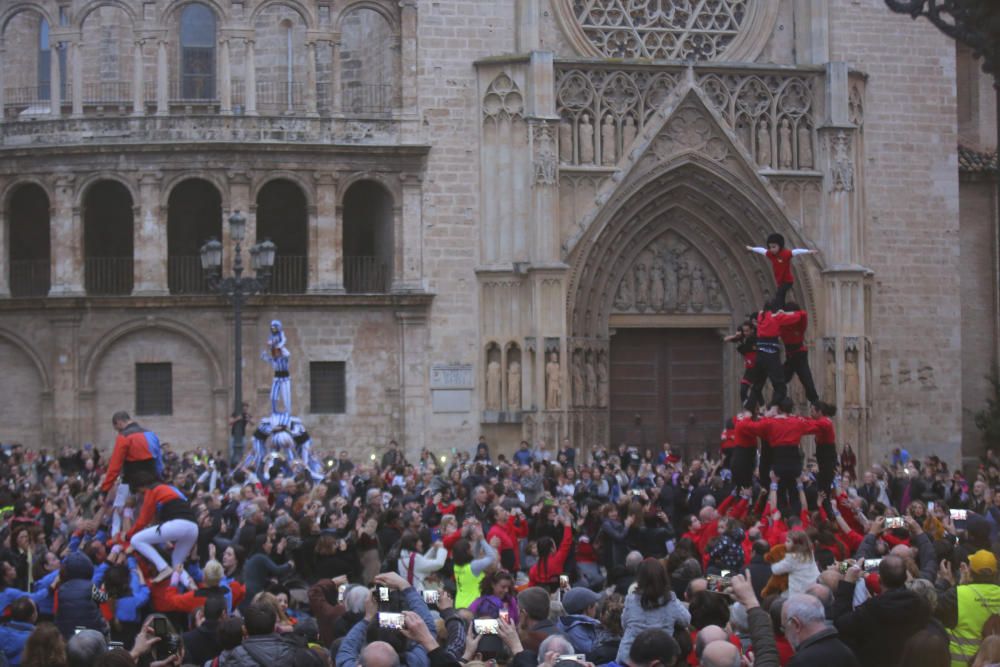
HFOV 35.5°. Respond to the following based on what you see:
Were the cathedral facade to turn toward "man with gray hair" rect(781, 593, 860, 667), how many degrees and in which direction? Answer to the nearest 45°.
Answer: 0° — it already faces them

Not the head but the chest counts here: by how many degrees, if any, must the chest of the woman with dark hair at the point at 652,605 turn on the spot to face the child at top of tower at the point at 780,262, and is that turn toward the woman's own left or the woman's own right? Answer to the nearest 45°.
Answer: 0° — they already face them

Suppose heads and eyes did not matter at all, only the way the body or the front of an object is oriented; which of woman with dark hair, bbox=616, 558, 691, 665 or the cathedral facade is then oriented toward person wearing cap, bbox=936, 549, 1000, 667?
the cathedral facade

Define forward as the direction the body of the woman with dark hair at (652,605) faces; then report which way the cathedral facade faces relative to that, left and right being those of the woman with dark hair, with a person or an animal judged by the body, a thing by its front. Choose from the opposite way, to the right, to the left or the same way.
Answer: the opposite way

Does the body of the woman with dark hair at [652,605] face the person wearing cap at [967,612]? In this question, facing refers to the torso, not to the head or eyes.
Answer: no

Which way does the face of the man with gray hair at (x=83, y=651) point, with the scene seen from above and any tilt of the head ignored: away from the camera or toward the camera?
away from the camera

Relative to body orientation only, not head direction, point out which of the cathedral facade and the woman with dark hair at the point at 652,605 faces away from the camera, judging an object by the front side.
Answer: the woman with dark hair

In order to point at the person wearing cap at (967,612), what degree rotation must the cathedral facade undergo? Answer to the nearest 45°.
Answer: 0° — it already faces them

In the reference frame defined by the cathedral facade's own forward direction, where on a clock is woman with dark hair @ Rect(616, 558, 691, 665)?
The woman with dark hair is roughly at 12 o'clock from the cathedral facade.

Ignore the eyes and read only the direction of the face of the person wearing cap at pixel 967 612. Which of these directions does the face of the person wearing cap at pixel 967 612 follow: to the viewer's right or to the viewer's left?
to the viewer's left

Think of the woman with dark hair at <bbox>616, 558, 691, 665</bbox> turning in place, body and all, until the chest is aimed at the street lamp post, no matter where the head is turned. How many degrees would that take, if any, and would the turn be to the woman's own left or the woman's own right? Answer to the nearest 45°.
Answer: approximately 45° to the woman's own left

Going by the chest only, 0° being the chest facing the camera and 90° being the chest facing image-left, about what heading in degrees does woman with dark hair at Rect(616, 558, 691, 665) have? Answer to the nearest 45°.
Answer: approximately 180°

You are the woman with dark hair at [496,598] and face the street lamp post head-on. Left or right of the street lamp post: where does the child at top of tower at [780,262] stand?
right

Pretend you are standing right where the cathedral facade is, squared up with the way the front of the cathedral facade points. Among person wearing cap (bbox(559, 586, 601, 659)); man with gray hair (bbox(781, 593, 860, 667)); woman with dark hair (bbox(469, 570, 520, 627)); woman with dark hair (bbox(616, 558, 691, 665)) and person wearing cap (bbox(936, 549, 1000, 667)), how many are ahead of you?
5

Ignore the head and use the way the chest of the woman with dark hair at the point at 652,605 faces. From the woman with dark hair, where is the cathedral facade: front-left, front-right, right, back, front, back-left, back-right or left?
front

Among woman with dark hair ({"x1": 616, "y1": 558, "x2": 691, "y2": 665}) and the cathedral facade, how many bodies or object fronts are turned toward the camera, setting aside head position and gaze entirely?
1

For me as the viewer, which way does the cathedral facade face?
facing the viewer

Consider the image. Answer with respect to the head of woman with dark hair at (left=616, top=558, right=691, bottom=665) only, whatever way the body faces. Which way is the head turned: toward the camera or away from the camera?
away from the camera

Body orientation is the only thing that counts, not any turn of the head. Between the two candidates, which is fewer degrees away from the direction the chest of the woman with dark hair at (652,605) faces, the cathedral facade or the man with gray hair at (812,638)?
the cathedral facade
